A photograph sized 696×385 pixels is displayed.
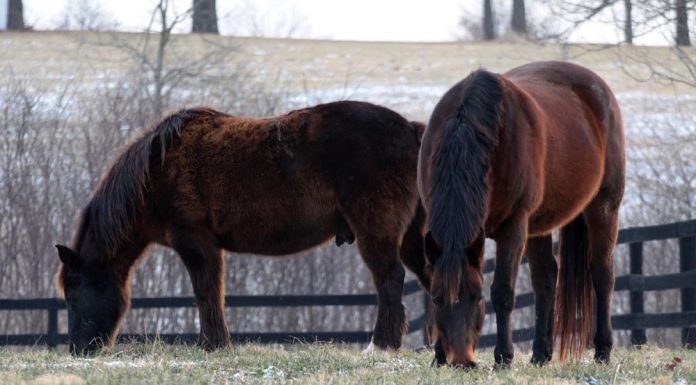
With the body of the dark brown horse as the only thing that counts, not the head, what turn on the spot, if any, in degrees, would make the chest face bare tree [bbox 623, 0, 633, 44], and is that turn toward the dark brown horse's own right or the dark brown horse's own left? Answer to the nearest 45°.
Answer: approximately 135° to the dark brown horse's own right

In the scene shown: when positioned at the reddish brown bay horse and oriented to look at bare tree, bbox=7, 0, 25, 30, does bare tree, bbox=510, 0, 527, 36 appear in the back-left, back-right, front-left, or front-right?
front-right

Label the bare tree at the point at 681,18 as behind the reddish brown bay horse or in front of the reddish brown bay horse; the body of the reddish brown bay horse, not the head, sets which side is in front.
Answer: behind

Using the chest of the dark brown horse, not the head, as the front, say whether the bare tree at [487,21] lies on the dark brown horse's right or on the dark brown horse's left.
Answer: on the dark brown horse's right

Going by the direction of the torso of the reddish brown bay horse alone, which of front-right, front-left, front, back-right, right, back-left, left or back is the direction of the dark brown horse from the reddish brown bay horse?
right

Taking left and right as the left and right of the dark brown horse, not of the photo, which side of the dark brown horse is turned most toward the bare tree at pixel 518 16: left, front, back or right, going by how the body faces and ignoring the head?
right

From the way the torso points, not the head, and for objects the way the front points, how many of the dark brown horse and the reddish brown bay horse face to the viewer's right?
0

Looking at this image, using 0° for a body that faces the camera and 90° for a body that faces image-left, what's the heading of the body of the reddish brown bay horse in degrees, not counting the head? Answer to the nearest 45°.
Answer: approximately 45°

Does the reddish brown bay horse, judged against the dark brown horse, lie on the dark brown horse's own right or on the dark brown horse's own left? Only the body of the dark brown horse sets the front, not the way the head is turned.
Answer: on the dark brown horse's own left

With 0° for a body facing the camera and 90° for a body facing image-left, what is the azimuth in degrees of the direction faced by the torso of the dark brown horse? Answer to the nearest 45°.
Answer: approximately 90°

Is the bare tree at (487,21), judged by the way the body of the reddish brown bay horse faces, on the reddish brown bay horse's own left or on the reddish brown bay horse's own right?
on the reddish brown bay horse's own right
